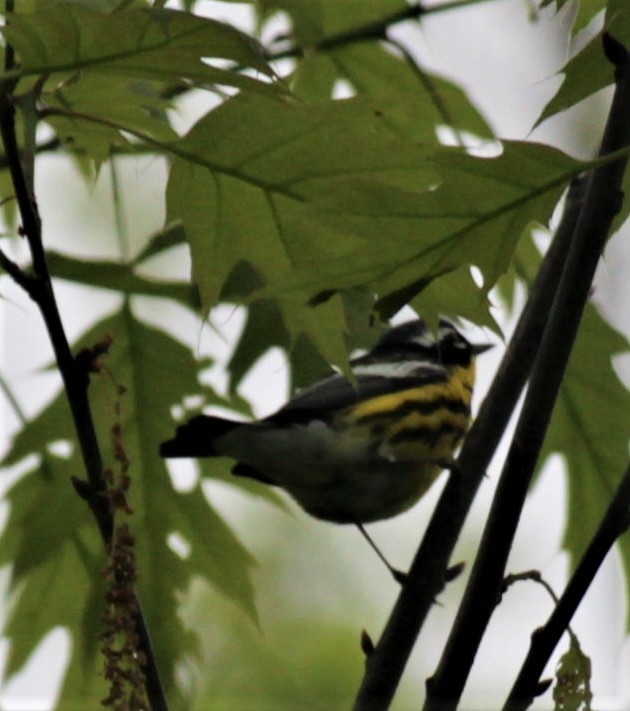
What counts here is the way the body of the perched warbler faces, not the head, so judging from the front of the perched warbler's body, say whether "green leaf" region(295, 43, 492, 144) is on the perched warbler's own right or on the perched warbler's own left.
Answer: on the perched warbler's own right

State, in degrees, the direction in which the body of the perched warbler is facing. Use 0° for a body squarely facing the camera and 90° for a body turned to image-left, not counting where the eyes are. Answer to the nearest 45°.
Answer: approximately 270°

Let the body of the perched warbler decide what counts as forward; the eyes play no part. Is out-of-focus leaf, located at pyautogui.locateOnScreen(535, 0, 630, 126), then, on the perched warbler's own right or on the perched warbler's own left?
on the perched warbler's own left

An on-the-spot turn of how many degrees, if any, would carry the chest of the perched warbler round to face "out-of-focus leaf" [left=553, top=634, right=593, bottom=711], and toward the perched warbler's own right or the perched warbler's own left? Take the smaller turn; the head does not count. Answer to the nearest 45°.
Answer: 0° — it already faces it
